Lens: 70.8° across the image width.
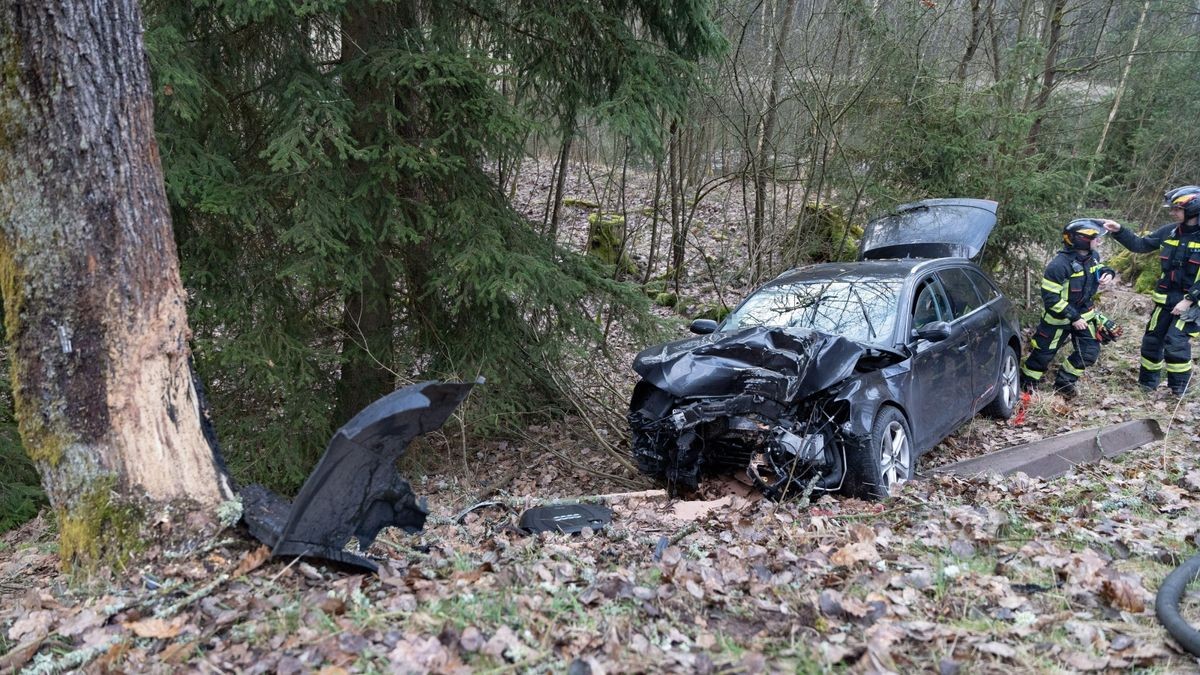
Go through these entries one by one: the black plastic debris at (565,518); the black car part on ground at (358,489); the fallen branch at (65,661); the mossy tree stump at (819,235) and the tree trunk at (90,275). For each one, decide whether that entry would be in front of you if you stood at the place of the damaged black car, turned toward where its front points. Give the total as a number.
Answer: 4

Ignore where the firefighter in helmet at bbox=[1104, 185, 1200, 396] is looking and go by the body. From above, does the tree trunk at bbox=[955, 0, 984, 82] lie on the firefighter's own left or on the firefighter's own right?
on the firefighter's own right

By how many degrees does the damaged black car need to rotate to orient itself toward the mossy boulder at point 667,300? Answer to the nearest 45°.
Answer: approximately 135° to its right

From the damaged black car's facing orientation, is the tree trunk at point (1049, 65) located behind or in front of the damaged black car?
behind

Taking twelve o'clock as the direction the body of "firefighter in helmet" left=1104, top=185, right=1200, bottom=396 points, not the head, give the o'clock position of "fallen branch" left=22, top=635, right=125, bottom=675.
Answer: The fallen branch is roughly at 11 o'clock from the firefighter in helmet.

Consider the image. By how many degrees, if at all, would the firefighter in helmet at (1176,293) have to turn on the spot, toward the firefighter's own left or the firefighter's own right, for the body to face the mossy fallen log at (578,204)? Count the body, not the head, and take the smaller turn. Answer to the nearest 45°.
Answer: approximately 45° to the firefighter's own right

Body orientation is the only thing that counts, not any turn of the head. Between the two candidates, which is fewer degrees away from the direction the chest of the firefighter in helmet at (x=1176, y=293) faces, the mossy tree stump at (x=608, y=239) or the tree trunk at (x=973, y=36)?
the mossy tree stump

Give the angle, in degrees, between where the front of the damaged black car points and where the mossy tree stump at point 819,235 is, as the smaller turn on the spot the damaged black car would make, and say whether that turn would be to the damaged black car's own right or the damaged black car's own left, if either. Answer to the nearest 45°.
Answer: approximately 135° to the damaged black car's own right

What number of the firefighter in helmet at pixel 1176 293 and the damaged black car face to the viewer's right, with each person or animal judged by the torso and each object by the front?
0

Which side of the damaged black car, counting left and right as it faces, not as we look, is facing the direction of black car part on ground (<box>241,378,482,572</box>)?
front

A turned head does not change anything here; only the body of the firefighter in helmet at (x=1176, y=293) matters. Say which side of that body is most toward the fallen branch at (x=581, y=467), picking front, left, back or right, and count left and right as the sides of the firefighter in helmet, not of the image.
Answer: front

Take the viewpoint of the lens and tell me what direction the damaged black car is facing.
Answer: facing the viewer and to the left of the viewer

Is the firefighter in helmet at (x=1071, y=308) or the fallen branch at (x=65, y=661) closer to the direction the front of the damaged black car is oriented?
the fallen branch

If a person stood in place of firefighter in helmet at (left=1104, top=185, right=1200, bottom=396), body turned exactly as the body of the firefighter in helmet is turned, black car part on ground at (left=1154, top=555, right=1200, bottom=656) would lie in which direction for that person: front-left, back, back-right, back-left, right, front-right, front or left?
front-left
